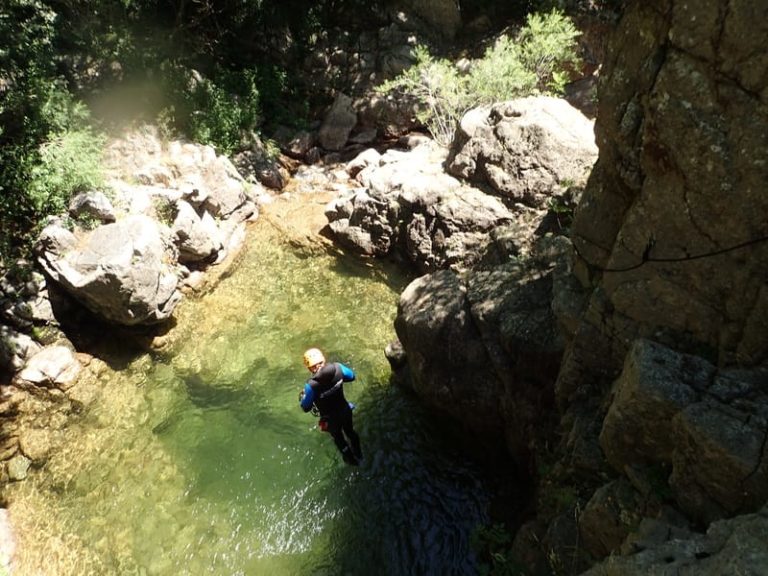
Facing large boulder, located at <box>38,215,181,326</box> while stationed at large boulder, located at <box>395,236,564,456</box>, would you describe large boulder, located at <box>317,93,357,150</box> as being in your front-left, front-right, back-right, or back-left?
front-right

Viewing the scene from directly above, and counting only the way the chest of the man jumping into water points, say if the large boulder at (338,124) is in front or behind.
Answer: in front

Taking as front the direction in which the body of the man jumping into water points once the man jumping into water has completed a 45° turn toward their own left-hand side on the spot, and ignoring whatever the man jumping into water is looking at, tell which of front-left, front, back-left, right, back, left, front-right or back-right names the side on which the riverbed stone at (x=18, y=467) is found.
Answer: front

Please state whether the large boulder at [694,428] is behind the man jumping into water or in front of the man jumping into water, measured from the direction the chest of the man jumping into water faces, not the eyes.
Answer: behind

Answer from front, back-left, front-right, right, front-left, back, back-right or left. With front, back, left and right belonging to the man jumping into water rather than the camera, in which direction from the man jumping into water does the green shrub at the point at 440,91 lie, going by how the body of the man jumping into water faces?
front-right

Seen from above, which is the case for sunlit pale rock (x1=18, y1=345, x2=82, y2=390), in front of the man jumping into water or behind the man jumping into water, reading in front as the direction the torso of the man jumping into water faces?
in front

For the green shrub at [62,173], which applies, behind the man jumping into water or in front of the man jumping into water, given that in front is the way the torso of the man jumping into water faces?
in front

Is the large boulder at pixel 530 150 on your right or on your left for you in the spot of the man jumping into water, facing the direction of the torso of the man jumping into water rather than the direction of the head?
on your right

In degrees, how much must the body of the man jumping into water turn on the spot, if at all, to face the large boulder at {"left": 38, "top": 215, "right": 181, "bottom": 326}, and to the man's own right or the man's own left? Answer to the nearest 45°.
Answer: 0° — they already face it

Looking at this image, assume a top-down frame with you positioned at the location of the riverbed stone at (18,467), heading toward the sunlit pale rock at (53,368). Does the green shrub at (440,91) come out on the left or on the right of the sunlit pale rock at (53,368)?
right

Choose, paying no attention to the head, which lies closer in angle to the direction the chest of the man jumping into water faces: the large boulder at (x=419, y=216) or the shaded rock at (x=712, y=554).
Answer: the large boulder

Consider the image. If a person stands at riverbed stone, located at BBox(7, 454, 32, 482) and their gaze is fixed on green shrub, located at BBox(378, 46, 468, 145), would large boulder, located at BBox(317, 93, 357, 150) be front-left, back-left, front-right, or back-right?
front-left

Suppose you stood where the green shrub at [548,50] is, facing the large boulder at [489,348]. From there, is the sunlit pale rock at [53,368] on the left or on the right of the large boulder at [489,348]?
right

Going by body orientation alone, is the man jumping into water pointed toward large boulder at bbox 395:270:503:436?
no

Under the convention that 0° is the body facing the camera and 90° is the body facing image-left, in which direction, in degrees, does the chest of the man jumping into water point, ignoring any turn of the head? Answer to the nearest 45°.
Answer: approximately 135°

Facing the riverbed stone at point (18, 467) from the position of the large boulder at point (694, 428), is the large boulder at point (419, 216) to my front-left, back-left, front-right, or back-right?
front-right
